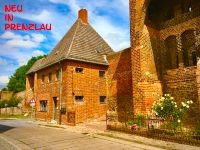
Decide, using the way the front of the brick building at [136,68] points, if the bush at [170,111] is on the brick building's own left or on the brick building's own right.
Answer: on the brick building's own left

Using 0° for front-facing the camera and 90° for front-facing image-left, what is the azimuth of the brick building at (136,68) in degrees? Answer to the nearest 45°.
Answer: approximately 45°
